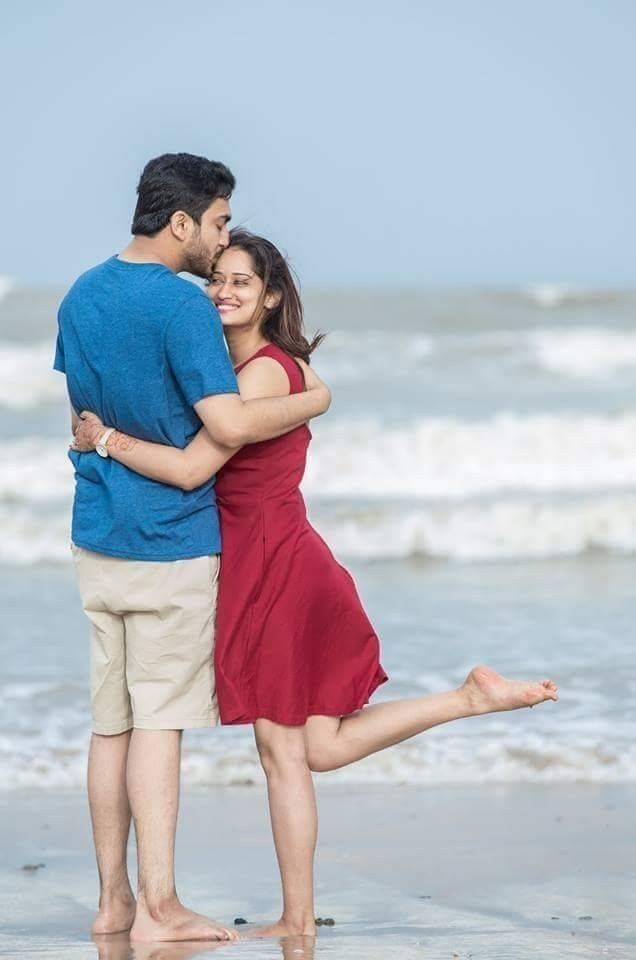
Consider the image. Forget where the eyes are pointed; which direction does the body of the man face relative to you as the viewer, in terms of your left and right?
facing away from the viewer and to the right of the viewer

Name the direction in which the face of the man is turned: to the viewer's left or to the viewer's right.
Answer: to the viewer's right

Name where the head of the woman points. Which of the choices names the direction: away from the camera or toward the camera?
toward the camera
